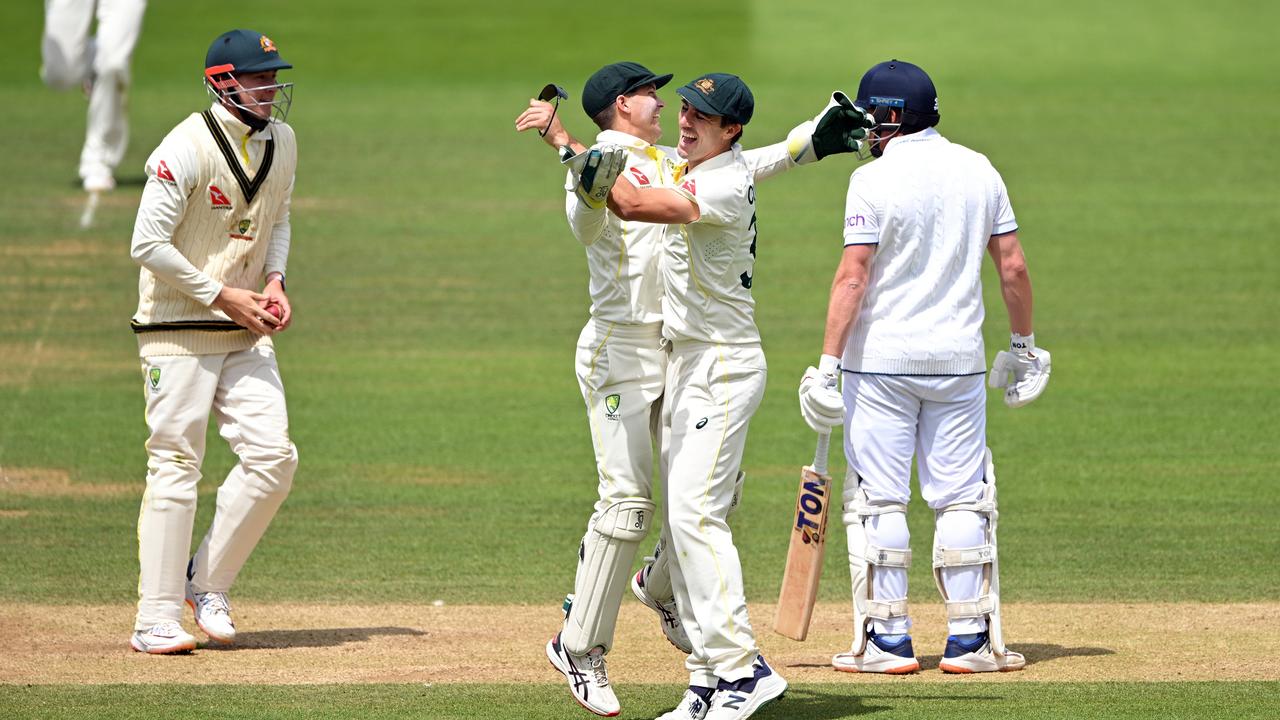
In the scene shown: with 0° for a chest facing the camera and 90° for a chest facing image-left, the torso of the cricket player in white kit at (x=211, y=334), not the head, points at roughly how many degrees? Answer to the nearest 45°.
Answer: approximately 315°

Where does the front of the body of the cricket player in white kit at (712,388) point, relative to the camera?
to the viewer's left

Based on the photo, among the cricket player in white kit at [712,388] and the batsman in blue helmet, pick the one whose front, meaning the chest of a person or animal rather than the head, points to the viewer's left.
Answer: the cricket player in white kit

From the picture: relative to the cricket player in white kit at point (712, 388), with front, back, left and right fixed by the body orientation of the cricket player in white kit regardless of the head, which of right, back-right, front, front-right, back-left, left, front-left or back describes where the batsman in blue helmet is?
back-right

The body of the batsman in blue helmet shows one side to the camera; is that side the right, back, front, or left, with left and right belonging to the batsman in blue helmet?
back

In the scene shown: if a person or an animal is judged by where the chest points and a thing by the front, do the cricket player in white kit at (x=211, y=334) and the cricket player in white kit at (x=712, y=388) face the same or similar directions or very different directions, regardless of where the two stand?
very different directions

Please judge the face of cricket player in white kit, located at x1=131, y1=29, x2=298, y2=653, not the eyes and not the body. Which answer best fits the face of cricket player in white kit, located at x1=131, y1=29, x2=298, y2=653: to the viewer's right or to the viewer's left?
to the viewer's right

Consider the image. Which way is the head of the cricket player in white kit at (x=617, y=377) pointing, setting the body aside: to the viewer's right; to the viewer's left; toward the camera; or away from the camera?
to the viewer's right

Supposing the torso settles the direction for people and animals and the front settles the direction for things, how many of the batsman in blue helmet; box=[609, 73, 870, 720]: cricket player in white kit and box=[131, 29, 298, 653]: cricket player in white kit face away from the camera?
1

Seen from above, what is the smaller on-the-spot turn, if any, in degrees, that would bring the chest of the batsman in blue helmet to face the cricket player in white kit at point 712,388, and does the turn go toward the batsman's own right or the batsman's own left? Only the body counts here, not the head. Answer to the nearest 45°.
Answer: approximately 135° to the batsman's own left

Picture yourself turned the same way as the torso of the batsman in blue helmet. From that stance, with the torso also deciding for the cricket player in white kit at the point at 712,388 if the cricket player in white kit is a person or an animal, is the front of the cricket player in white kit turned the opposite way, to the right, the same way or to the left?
to the left

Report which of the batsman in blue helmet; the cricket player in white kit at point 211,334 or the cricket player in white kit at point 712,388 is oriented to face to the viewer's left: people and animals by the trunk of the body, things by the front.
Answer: the cricket player in white kit at point 712,388

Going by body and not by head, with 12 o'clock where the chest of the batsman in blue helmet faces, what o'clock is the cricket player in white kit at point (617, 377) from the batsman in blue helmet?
The cricket player in white kit is roughly at 8 o'clock from the batsman in blue helmet.
